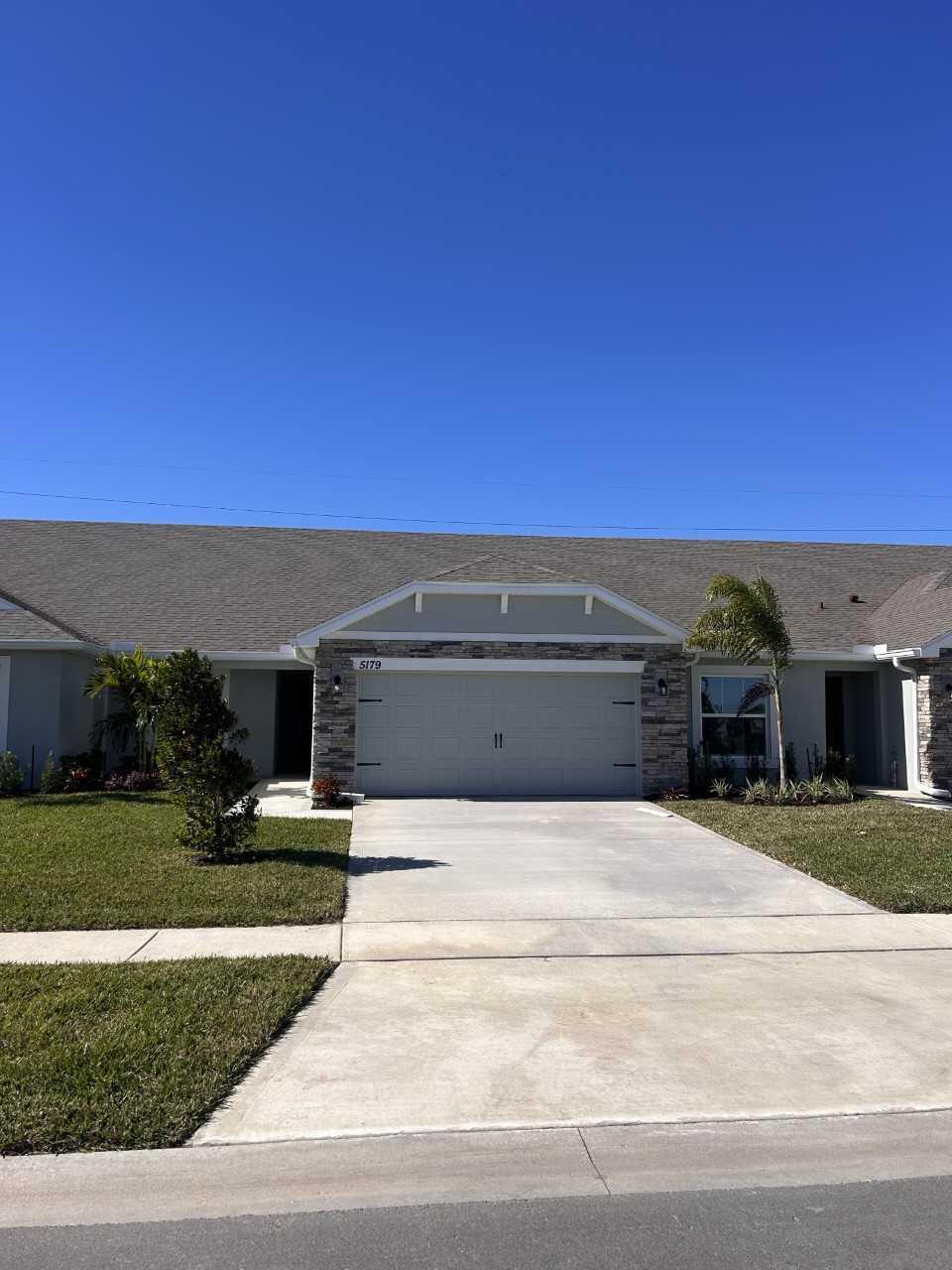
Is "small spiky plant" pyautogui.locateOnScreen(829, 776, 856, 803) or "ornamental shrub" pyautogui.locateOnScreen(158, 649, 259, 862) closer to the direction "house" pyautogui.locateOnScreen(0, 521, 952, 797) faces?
the ornamental shrub

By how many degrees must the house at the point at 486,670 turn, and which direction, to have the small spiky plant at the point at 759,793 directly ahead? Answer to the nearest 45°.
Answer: approximately 90° to its left

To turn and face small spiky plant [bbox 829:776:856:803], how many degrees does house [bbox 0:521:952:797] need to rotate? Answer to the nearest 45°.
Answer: approximately 90° to its left

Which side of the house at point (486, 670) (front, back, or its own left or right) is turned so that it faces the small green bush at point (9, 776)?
right

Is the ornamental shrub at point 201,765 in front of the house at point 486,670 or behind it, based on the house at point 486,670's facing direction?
in front

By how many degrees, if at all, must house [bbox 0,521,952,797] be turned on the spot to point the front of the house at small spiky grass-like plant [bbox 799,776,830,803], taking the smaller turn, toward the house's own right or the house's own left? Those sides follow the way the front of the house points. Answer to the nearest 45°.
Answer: approximately 90° to the house's own left

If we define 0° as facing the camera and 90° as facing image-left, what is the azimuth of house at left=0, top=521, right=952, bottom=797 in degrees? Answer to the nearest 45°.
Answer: approximately 0°

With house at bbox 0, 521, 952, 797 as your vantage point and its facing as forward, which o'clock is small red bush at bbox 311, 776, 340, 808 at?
The small red bush is roughly at 2 o'clock from the house.

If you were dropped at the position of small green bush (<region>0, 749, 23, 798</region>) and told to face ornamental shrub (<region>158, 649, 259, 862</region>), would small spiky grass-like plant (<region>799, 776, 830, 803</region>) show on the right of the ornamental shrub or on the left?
left
